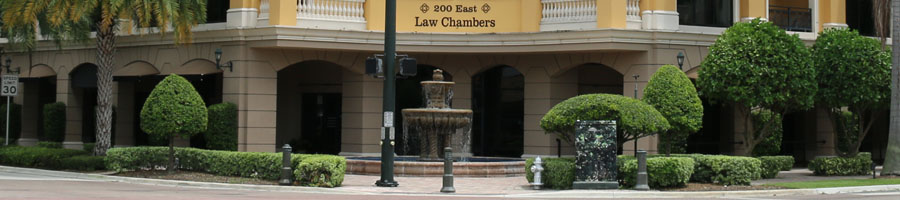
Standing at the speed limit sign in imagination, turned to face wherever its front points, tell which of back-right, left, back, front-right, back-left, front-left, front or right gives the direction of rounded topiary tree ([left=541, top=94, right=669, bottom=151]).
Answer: front-left

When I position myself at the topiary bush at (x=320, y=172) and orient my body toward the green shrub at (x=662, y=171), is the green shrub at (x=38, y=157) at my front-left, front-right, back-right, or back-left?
back-left

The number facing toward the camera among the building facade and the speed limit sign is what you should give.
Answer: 2

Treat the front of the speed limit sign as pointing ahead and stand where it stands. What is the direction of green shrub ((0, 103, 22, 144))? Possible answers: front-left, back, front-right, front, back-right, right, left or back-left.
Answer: back

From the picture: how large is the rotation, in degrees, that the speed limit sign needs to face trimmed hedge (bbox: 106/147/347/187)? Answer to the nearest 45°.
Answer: approximately 45° to its left

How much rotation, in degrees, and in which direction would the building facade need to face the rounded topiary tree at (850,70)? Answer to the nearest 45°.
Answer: approximately 90° to its left

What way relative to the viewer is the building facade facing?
toward the camera

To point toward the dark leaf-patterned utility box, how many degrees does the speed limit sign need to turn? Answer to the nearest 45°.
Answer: approximately 45° to its left

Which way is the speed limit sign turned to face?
toward the camera

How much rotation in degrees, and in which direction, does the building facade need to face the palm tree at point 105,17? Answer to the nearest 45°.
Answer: approximately 90° to its right
